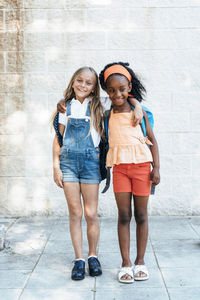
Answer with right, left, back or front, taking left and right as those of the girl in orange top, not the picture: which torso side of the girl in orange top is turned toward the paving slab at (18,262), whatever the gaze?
right

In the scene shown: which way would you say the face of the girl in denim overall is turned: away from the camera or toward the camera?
toward the camera

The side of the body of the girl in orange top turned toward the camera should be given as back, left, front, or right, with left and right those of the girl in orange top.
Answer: front

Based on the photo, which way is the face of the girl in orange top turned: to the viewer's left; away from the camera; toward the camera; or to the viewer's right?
toward the camera

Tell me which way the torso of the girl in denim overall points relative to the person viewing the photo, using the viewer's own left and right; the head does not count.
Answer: facing the viewer

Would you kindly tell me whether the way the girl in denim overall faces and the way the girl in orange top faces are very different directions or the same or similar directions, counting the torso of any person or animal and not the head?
same or similar directions

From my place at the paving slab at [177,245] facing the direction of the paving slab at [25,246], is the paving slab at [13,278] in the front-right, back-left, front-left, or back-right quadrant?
front-left

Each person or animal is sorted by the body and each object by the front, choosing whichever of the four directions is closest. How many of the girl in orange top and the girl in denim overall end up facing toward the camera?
2
